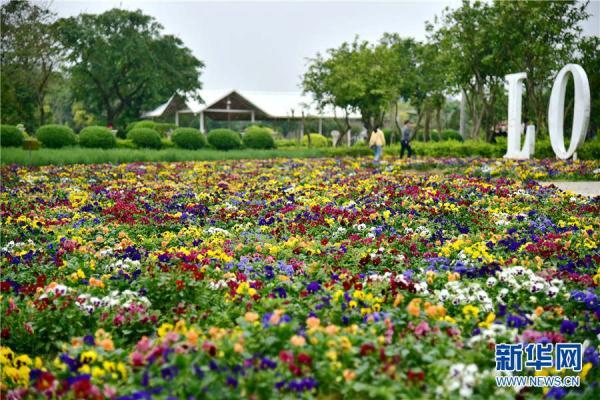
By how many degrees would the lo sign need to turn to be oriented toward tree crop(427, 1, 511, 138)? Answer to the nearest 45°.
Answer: approximately 135° to its right

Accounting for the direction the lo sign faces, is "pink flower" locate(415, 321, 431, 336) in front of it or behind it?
in front

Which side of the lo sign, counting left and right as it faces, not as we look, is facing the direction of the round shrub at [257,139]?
right

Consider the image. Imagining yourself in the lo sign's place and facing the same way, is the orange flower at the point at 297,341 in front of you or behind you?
in front

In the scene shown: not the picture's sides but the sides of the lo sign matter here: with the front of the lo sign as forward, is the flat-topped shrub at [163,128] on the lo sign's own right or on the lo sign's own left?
on the lo sign's own right

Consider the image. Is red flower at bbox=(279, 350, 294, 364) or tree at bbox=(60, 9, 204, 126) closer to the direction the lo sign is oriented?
the red flower

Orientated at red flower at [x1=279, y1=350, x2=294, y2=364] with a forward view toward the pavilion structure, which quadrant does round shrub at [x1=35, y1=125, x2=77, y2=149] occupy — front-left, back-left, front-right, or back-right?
front-left

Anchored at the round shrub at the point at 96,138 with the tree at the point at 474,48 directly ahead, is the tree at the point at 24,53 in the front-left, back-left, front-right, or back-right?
back-left

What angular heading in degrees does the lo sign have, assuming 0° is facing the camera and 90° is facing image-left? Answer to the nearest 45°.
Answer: approximately 45°

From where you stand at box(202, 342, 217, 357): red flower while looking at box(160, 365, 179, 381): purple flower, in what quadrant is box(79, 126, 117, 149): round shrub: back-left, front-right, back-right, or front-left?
back-right

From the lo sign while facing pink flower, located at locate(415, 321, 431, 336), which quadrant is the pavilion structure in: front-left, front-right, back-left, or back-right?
back-right

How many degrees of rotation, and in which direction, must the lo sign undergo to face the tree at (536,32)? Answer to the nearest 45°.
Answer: approximately 135° to its right

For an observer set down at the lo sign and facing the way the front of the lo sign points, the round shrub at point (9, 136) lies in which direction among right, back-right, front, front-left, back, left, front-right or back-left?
front-right

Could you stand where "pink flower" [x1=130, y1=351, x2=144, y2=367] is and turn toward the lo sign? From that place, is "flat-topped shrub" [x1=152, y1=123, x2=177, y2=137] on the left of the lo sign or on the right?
left

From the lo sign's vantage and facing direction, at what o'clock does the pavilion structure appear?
The pavilion structure is roughly at 3 o'clock from the lo sign.

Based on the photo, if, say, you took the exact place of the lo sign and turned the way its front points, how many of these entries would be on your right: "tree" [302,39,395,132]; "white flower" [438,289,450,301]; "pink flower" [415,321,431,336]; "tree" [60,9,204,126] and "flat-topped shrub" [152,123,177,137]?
3
